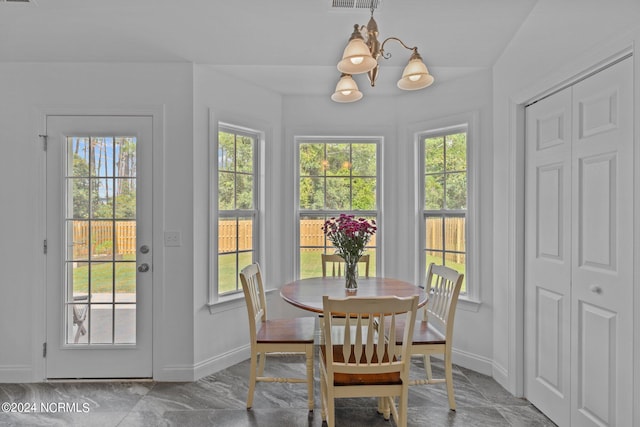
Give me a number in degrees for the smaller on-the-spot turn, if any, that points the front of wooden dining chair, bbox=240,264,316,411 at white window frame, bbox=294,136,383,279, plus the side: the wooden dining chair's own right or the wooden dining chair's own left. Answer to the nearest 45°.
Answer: approximately 45° to the wooden dining chair's own left

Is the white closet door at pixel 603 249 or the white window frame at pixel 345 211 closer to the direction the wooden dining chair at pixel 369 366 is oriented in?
the white window frame

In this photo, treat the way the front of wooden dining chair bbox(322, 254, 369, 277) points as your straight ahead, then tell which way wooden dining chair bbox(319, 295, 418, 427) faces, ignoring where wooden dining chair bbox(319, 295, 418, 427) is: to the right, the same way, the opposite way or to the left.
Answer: the opposite way

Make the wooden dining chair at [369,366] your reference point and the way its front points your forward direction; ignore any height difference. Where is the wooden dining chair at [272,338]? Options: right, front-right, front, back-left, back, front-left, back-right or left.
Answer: front-left

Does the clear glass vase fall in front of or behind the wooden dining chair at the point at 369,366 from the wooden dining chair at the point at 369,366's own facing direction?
in front

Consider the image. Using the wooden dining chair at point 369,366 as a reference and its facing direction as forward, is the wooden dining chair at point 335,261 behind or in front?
in front

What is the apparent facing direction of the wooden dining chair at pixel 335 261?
toward the camera

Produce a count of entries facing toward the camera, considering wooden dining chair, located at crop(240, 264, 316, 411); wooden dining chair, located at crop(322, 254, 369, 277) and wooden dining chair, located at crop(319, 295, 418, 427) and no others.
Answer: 1

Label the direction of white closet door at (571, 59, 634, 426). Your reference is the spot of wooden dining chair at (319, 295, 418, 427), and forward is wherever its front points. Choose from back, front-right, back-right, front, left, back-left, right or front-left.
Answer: right

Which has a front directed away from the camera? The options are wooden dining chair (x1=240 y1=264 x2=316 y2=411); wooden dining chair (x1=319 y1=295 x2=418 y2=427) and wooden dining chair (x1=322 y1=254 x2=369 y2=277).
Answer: wooden dining chair (x1=319 y1=295 x2=418 y2=427)

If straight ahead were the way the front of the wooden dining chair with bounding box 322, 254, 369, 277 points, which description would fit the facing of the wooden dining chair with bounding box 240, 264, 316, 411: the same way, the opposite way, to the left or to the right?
to the left

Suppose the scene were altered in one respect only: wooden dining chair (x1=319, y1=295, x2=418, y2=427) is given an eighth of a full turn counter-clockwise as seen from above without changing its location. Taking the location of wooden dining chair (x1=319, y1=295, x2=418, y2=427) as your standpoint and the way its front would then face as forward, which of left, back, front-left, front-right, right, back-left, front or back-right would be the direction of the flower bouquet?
front-right

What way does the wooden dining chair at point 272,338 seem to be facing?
to the viewer's right

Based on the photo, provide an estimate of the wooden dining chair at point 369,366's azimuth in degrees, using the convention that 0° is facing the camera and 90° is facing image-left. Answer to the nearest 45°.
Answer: approximately 180°

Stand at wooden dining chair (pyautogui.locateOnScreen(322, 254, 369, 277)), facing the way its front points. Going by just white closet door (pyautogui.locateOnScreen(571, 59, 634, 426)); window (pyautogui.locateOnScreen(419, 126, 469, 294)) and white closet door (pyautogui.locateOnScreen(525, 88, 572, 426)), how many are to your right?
0

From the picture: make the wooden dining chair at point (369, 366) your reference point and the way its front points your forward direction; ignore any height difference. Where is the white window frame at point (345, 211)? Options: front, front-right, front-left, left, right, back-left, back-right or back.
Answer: front

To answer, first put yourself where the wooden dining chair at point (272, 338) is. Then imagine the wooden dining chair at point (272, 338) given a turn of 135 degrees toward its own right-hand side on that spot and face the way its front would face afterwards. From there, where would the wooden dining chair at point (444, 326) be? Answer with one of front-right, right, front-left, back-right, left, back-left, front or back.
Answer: back-left

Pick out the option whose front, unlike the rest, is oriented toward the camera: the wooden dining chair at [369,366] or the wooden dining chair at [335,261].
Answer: the wooden dining chair at [335,261]

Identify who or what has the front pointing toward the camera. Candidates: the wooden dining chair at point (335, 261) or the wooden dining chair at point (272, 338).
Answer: the wooden dining chair at point (335, 261)

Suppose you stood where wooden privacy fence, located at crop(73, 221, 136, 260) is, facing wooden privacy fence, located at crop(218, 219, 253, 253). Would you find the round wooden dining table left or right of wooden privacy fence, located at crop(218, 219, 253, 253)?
right
